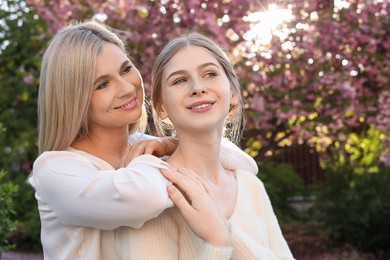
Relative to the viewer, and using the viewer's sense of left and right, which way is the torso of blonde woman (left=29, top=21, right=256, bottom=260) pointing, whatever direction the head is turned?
facing the viewer and to the right of the viewer

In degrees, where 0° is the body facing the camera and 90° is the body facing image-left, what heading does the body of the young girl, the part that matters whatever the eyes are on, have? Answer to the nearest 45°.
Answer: approximately 315°

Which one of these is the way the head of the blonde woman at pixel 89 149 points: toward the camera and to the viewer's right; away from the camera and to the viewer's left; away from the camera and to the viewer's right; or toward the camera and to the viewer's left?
toward the camera and to the viewer's right

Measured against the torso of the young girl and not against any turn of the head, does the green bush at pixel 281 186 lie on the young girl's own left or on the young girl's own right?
on the young girl's own left

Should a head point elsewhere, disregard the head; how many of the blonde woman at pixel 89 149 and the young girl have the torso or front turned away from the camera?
0

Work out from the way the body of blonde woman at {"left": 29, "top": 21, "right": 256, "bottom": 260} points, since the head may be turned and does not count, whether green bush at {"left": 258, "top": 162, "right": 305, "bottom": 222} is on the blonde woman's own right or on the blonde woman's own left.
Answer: on the blonde woman's own left

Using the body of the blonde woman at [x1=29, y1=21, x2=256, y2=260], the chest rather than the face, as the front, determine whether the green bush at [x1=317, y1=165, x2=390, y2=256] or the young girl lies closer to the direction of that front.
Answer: the young girl

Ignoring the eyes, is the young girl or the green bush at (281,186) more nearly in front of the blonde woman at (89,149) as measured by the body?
the young girl

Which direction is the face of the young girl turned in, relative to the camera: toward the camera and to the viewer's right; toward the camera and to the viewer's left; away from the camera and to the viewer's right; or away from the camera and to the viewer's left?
toward the camera and to the viewer's right
